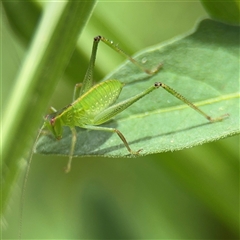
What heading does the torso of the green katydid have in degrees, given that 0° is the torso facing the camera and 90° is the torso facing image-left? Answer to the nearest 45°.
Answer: approximately 45°
